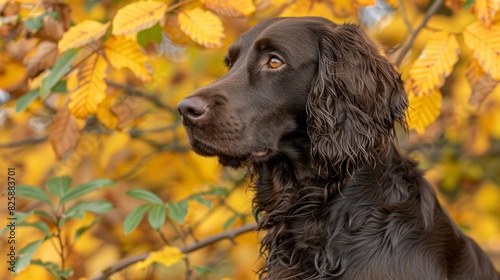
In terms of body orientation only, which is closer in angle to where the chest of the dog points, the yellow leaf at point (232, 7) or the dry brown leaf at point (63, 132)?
the dry brown leaf

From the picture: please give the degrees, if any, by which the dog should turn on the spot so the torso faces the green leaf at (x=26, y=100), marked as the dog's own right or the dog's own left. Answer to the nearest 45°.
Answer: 0° — it already faces it

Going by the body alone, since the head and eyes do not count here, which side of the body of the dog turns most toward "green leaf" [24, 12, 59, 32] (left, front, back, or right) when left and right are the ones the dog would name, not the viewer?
front

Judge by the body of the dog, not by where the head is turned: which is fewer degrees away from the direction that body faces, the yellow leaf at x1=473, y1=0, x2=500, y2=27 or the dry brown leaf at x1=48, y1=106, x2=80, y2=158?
the dry brown leaf

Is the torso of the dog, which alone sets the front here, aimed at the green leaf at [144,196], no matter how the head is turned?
yes

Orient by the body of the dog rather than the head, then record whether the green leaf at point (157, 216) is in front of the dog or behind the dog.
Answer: in front

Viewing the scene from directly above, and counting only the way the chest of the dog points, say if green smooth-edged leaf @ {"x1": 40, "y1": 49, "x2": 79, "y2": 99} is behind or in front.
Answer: in front

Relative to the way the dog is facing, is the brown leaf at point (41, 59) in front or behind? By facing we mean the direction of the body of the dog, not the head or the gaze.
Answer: in front

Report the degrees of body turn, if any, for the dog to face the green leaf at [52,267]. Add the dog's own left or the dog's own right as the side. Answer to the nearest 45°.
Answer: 0° — it already faces it

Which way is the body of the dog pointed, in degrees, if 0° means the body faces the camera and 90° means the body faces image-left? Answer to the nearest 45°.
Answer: approximately 90°

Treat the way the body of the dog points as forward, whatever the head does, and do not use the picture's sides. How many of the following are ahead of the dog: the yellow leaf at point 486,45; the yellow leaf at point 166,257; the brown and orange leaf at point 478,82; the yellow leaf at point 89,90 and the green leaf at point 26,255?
3

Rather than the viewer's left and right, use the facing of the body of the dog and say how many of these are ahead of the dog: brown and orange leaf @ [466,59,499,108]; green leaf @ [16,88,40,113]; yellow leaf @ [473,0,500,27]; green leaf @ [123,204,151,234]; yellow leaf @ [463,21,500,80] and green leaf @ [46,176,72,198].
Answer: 3

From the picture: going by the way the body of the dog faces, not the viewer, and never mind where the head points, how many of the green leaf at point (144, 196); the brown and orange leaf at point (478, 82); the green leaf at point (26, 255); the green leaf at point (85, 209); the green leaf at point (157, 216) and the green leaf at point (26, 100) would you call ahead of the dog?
5

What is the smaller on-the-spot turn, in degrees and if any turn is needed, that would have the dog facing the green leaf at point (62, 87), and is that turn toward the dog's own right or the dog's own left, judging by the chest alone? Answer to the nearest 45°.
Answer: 0° — it already faces it

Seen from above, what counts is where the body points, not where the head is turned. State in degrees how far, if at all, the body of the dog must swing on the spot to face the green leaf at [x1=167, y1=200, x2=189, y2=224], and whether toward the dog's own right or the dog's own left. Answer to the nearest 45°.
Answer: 0° — it already faces it

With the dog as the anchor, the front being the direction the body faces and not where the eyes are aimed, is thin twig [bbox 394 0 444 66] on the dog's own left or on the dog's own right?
on the dog's own right
